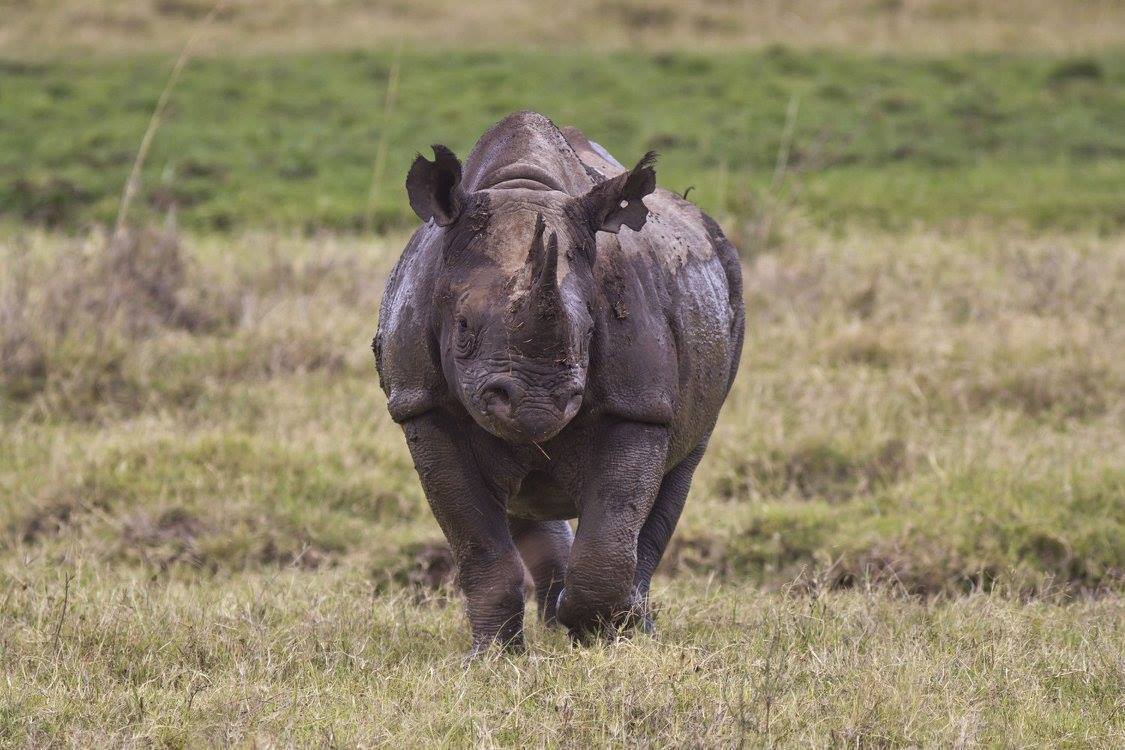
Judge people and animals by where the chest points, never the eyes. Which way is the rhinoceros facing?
toward the camera
